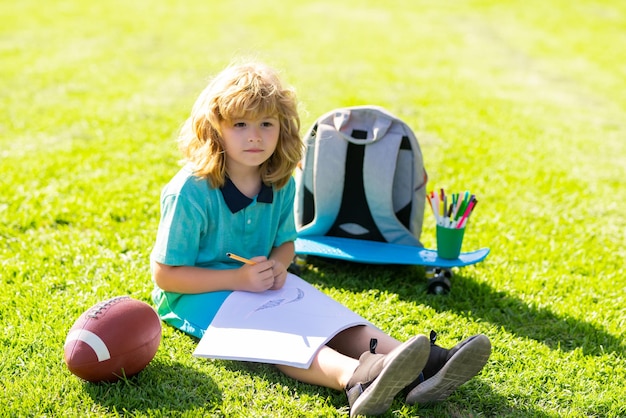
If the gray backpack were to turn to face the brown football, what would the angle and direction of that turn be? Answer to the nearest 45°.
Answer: approximately 135° to its left

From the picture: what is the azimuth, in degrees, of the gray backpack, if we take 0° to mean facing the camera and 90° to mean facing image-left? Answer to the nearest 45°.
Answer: approximately 180°
